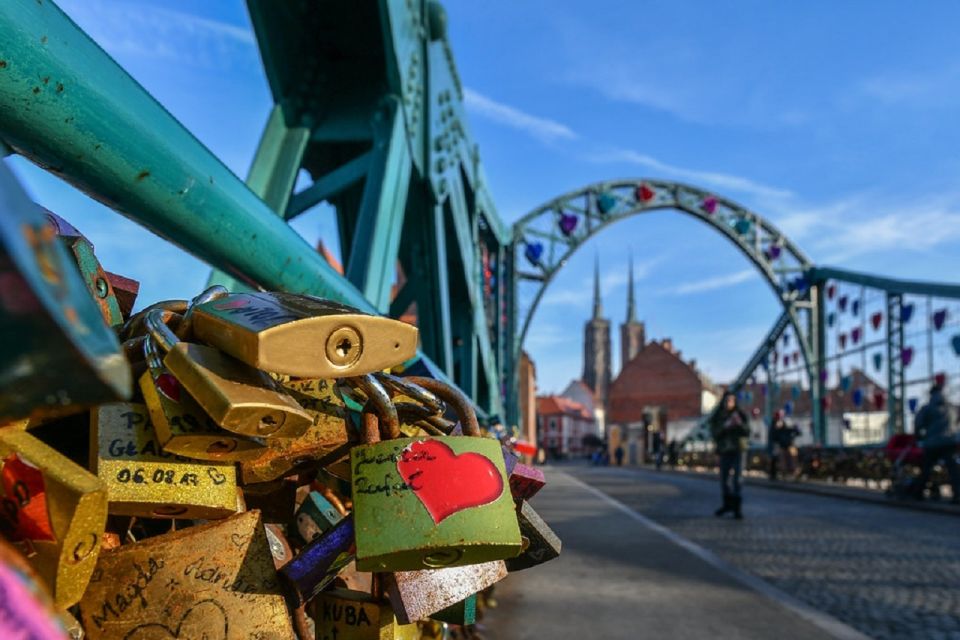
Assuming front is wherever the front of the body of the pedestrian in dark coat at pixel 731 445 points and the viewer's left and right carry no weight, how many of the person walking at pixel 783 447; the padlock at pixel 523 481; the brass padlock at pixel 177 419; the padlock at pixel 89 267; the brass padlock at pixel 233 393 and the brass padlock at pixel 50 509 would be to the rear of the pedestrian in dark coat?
1

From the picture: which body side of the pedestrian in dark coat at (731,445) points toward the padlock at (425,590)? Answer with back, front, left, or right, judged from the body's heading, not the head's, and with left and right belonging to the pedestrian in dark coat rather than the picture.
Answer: front

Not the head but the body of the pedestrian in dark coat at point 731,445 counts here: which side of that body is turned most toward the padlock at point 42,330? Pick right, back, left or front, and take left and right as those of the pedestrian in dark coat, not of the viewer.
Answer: front

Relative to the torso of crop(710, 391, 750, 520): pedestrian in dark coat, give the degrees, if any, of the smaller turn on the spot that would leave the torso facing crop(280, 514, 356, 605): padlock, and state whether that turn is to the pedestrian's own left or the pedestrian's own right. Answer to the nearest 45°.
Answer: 0° — they already face it

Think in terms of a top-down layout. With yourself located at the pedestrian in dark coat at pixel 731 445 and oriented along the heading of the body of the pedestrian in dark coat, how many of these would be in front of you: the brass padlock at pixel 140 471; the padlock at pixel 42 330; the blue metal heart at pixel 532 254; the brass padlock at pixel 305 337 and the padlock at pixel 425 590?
4

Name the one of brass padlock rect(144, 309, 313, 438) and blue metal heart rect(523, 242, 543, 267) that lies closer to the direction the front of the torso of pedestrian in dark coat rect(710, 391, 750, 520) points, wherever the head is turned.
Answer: the brass padlock

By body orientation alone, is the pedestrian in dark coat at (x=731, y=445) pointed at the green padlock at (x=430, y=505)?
yes

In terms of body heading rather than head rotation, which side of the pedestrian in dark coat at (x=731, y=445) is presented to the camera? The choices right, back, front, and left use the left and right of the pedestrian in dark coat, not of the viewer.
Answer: front
